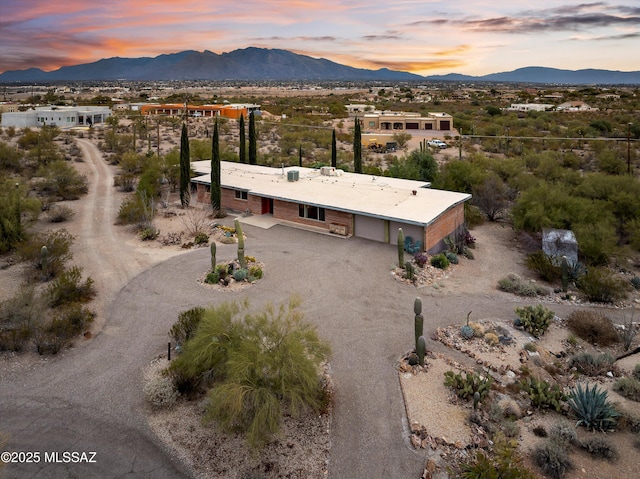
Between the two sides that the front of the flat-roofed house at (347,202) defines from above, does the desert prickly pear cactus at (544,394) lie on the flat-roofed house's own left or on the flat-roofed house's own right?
on the flat-roofed house's own left

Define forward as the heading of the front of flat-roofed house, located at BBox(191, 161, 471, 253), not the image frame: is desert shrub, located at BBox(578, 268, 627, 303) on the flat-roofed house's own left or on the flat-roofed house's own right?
on the flat-roofed house's own left

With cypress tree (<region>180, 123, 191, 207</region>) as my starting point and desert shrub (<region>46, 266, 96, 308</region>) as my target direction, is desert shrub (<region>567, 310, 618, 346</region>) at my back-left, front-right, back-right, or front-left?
front-left

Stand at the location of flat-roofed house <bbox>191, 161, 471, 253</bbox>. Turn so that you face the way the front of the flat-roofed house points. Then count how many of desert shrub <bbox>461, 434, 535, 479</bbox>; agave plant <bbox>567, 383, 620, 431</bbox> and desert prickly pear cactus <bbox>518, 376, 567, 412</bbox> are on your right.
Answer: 0

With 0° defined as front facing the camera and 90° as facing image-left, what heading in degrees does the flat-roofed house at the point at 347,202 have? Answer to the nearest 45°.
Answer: approximately 45°

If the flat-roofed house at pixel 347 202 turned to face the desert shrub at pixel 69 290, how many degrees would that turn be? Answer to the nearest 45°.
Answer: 0° — it already faces it

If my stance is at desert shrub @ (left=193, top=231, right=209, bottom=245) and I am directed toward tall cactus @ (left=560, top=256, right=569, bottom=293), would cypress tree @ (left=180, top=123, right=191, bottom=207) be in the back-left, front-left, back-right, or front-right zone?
back-left

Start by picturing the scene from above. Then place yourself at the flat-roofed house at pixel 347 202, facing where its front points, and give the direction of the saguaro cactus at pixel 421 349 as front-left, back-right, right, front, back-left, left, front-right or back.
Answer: front-left

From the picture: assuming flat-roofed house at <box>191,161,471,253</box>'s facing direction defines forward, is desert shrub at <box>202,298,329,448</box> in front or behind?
in front
